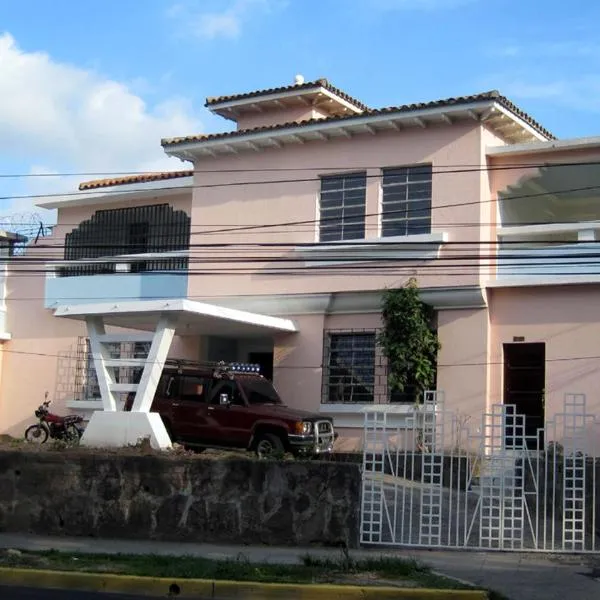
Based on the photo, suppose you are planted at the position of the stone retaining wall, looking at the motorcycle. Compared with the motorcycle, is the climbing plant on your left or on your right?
right

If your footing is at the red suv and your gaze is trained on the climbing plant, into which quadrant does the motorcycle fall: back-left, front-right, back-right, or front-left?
back-left

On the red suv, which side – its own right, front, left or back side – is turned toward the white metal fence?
front

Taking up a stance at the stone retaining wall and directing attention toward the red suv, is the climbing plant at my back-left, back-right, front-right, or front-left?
front-right

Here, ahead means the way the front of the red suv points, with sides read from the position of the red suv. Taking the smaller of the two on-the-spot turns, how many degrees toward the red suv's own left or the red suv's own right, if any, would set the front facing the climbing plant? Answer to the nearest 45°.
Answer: approximately 45° to the red suv's own left

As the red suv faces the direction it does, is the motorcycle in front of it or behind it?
behind

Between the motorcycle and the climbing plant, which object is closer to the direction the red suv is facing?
the climbing plant

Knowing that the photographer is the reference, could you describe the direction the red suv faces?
facing the viewer and to the right of the viewer

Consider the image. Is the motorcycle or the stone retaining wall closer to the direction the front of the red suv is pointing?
the stone retaining wall
